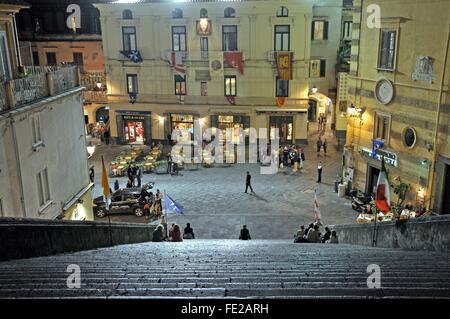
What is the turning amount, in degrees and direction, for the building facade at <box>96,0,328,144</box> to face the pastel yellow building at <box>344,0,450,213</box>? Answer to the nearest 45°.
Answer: approximately 45° to its left

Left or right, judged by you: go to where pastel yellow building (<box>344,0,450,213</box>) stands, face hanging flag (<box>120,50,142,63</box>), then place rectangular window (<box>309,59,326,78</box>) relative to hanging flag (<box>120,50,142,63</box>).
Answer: right

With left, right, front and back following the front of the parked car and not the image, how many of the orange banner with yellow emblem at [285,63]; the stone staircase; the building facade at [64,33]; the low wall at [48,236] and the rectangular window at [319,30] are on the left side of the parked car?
2

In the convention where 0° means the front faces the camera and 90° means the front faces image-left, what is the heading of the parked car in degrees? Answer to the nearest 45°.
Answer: approximately 90°

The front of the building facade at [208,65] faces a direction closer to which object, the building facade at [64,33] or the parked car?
the parked car

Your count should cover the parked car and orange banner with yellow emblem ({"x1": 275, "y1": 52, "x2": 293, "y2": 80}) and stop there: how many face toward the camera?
1

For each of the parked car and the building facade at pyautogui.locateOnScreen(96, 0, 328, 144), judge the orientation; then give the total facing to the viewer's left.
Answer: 1

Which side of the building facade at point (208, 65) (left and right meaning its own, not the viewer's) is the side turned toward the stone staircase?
front

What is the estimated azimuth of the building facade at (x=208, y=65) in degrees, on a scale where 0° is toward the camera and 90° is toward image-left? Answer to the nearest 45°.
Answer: approximately 0°

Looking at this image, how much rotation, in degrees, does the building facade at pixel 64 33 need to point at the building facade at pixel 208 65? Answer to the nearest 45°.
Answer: approximately 45° to its left

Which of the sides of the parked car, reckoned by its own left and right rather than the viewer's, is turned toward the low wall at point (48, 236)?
left
